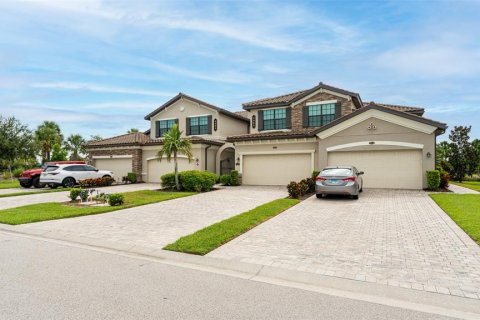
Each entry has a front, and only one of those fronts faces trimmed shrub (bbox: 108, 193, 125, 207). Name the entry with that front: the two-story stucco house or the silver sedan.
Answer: the two-story stucco house

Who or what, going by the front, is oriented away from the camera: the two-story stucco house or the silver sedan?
the silver sedan

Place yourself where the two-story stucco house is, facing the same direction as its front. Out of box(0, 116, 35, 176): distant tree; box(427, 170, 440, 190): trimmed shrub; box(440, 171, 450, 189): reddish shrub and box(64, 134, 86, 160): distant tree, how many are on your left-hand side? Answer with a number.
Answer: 2

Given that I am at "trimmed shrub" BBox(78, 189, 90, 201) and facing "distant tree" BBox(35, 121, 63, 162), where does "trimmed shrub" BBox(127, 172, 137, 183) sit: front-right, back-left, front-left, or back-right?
front-right

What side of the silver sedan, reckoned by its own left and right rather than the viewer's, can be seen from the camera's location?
back

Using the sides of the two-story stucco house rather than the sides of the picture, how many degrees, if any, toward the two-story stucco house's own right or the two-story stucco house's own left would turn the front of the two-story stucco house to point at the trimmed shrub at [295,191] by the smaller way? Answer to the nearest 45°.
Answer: approximately 45° to the two-story stucco house's own left

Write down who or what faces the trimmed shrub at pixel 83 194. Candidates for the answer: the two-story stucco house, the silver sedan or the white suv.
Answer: the two-story stucco house

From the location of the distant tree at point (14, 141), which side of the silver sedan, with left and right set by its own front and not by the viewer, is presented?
left

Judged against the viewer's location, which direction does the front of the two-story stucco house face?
facing the viewer and to the left of the viewer

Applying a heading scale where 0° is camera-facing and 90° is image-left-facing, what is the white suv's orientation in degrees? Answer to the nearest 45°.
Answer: approximately 225°
